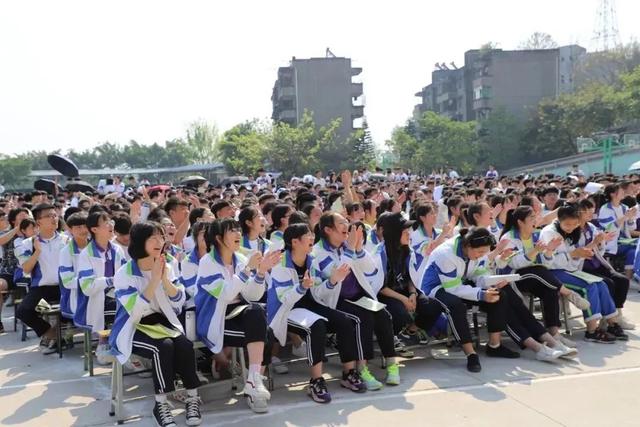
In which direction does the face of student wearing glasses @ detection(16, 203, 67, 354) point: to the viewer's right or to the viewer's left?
to the viewer's right

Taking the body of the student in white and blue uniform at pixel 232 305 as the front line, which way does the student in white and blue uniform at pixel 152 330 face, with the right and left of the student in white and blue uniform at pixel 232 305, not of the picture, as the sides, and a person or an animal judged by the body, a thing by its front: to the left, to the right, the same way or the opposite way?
the same way

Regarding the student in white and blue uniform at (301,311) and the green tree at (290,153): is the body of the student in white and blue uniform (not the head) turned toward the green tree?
no

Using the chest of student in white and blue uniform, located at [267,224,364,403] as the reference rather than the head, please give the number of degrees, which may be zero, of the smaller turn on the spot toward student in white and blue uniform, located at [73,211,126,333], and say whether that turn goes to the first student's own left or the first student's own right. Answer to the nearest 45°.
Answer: approximately 135° to the first student's own right

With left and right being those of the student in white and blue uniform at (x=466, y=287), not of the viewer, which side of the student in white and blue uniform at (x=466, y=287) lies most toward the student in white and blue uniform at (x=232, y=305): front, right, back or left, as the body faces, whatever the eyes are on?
right

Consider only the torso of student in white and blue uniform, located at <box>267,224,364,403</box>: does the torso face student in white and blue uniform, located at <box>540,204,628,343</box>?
no

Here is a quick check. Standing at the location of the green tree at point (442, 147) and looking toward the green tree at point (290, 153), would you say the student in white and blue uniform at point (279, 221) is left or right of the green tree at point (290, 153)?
left

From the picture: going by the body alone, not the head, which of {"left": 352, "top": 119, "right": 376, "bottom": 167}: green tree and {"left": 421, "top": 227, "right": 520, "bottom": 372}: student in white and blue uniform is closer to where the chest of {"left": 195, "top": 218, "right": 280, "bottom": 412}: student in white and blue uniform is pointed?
the student in white and blue uniform

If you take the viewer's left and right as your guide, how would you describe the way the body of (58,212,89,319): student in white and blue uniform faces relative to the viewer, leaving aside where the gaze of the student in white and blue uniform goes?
facing the viewer and to the right of the viewer

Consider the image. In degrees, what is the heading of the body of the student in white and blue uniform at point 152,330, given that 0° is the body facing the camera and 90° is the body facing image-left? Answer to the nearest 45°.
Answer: approximately 315°

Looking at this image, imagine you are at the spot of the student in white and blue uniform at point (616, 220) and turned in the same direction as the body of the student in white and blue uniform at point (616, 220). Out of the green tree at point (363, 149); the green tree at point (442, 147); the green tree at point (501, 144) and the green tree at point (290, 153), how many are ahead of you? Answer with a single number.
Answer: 0

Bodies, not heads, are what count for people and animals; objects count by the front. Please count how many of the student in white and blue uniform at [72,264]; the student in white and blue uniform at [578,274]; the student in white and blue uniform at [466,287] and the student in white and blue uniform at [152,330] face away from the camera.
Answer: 0

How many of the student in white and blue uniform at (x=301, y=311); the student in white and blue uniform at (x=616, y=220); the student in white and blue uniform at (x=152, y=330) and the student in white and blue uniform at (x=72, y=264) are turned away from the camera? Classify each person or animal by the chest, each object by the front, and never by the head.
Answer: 0

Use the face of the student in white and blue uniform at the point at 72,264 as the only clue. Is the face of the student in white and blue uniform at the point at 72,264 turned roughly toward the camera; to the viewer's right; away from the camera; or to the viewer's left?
toward the camera

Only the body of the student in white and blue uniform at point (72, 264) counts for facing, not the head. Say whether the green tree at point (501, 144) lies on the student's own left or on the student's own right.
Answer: on the student's own left
